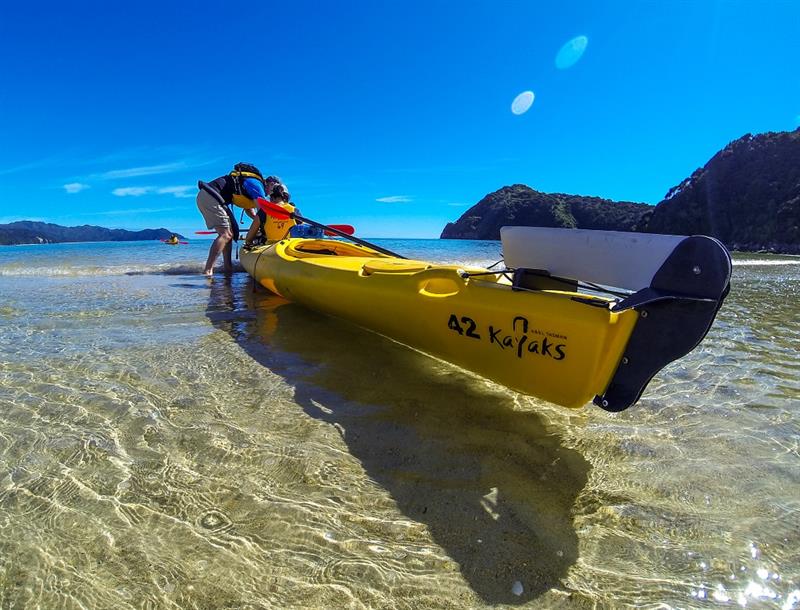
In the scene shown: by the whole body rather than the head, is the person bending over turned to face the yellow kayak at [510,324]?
no

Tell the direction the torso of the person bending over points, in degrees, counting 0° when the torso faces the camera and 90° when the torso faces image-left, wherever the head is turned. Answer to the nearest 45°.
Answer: approximately 270°

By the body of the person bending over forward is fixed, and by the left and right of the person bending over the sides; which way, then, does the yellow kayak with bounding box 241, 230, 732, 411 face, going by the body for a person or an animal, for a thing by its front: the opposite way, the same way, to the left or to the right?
to the left

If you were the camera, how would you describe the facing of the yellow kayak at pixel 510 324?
facing away from the viewer and to the left of the viewer

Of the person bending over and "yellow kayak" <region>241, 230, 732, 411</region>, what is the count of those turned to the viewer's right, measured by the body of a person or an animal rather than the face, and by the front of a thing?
1

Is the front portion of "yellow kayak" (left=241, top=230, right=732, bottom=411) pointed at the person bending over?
yes
